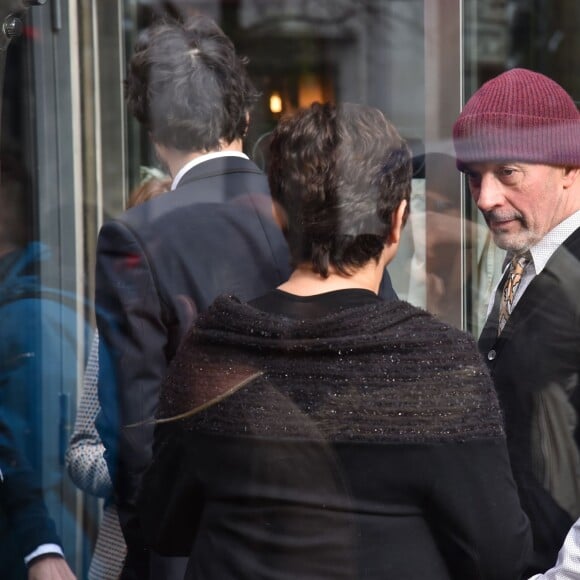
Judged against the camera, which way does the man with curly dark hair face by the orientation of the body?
away from the camera

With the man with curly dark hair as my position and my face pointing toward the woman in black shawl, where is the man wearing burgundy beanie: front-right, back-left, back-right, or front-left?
front-left

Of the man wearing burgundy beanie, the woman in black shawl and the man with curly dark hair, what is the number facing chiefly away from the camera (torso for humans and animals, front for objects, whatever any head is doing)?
2

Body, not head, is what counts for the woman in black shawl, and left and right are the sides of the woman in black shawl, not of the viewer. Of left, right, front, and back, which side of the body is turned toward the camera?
back

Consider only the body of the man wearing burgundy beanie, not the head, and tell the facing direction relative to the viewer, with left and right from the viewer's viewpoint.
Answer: facing the viewer and to the left of the viewer

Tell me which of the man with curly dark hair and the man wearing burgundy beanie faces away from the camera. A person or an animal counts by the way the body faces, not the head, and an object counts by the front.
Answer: the man with curly dark hair

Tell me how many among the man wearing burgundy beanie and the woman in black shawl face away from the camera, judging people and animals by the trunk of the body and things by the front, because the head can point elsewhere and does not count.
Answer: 1

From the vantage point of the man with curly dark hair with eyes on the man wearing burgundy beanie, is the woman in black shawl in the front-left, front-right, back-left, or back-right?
front-right
